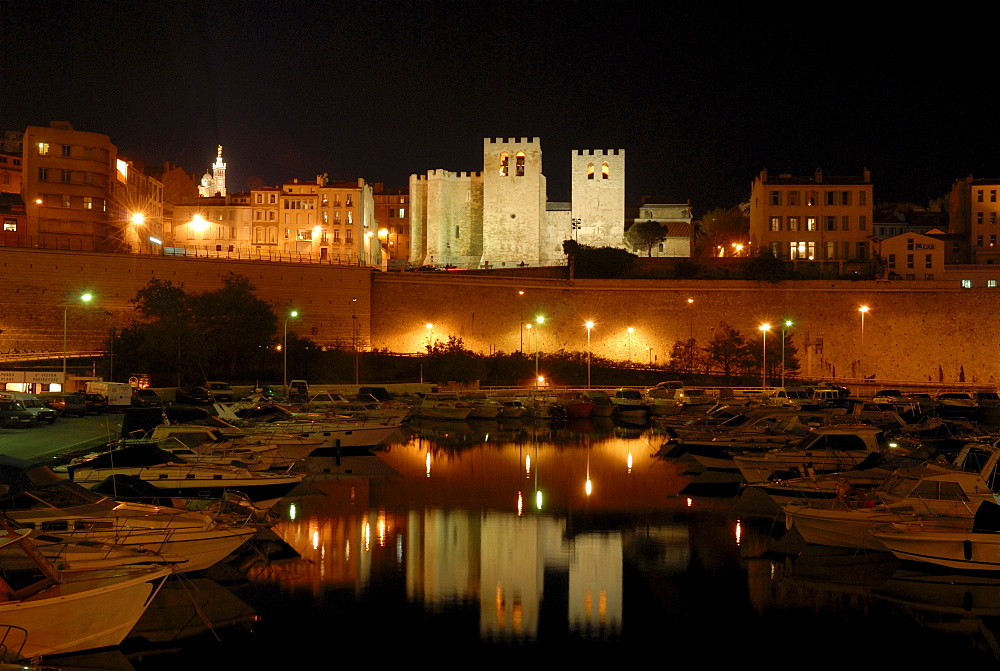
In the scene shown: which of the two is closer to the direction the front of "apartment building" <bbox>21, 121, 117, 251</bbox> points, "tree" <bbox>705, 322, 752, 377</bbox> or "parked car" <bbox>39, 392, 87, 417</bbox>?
the parked car

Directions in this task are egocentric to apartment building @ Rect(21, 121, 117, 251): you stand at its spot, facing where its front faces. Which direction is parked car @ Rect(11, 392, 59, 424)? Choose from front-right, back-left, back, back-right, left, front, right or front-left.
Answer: front

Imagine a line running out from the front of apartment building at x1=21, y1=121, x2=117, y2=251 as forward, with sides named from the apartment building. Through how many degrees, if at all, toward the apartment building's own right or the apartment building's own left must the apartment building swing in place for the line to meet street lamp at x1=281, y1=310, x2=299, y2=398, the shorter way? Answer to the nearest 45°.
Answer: approximately 45° to the apartment building's own left

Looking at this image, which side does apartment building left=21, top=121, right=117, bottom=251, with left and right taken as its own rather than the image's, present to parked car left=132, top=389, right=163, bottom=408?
front

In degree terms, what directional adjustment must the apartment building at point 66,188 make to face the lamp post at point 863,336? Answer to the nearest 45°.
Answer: approximately 45° to its left

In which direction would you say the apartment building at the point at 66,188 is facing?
toward the camera

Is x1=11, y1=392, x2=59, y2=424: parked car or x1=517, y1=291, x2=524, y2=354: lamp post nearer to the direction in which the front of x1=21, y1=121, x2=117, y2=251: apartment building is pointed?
the parked car

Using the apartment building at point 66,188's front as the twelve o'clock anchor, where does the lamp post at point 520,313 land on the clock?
The lamp post is roughly at 10 o'clock from the apartment building.

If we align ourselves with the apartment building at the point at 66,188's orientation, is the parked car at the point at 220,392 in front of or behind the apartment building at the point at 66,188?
in front

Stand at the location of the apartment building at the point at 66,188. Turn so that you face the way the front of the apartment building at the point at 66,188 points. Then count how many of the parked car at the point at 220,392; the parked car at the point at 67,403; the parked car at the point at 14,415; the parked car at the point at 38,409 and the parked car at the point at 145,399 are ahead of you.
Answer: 5

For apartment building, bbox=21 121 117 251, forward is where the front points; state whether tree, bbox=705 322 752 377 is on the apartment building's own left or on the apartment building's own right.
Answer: on the apartment building's own left

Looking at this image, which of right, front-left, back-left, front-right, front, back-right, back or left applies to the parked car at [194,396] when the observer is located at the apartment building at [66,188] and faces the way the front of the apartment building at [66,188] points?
front

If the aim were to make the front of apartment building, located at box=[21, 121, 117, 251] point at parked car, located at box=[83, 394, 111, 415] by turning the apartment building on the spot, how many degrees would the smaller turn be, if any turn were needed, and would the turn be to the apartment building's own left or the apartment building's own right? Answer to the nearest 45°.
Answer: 0° — it already faces it
